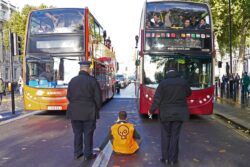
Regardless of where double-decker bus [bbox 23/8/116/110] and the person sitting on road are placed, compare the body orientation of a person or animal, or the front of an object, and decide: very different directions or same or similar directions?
very different directions

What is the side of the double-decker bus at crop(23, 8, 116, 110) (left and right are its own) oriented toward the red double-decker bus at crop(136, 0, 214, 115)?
left

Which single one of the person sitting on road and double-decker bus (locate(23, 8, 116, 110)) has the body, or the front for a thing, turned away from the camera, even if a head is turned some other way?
the person sitting on road

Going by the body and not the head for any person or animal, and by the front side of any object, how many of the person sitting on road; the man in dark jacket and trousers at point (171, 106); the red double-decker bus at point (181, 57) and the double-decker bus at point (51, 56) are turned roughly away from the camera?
2

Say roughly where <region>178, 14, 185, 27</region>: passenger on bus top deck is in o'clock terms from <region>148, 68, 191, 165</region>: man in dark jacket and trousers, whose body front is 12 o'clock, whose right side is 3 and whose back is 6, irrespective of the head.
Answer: The passenger on bus top deck is roughly at 12 o'clock from the man in dark jacket and trousers.

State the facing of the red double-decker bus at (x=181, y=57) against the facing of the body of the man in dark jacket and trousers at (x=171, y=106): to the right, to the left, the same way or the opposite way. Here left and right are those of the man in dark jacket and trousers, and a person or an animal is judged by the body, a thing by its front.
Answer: the opposite way

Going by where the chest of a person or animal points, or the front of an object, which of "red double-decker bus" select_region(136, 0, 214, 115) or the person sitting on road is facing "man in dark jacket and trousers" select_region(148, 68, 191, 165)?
the red double-decker bus

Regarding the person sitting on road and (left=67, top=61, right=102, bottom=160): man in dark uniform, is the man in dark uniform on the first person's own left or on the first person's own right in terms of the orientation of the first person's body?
on the first person's own left

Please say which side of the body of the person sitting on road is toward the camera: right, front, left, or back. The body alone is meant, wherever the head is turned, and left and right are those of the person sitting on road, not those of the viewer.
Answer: back

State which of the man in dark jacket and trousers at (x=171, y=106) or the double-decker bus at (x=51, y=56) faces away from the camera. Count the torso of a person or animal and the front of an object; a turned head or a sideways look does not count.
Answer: the man in dark jacket and trousers

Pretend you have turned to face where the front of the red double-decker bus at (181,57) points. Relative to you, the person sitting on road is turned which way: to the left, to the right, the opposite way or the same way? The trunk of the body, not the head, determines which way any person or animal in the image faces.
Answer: the opposite way

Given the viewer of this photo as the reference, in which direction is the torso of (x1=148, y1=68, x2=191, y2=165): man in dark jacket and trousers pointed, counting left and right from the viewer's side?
facing away from the viewer

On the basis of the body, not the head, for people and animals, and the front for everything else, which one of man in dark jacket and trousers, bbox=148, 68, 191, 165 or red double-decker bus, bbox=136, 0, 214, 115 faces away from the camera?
the man in dark jacket and trousers

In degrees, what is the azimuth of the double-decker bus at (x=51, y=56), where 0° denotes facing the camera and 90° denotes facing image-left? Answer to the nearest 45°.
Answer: approximately 0°

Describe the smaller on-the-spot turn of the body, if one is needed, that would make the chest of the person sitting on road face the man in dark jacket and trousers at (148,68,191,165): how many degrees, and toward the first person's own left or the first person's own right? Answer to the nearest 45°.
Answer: approximately 135° to the first person's own right
